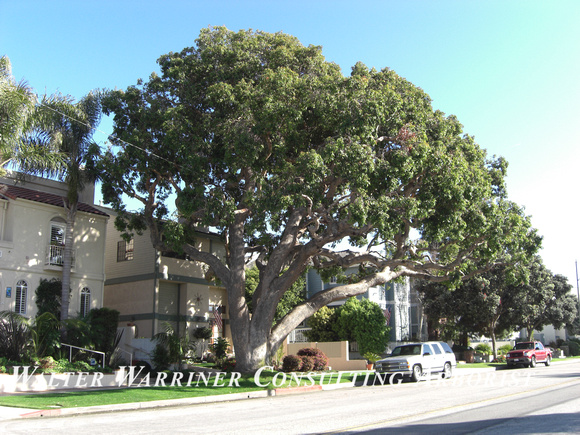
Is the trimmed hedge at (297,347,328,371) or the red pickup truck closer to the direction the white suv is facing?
the trimmed hedge

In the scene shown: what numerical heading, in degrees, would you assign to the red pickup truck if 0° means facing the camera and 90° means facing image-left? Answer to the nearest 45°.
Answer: approximately 45°

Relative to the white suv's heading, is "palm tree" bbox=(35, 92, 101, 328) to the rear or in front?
in front

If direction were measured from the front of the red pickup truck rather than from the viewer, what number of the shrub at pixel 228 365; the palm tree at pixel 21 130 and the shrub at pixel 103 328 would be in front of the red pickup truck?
3

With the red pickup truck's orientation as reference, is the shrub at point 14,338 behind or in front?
in front

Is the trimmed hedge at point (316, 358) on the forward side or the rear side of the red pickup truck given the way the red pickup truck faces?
on the forward side

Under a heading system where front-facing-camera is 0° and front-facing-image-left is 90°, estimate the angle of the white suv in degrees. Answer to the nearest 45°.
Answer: approximately 45°

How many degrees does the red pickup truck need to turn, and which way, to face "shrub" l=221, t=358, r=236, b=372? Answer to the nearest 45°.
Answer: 0° — it already faces it
